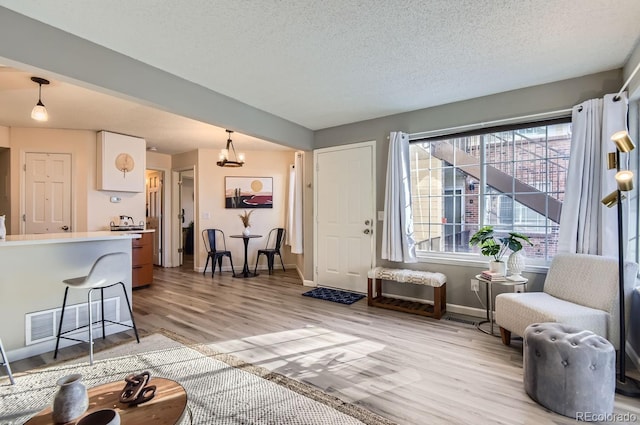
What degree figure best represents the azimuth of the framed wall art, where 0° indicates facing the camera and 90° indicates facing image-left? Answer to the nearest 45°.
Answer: approximately 0°

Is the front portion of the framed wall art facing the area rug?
yes

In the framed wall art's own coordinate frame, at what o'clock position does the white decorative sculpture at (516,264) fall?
The white decorative sculpture is roughly at 11 o'clock from the framed wall art.

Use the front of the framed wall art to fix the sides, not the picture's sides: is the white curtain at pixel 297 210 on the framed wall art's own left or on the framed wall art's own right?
on the framed wall art's own left

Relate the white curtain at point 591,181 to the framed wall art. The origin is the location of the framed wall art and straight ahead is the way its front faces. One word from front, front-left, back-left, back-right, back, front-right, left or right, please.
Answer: front-left

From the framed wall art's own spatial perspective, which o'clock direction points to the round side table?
The round side table is roughly at 11 o'clock from the framed wall art.

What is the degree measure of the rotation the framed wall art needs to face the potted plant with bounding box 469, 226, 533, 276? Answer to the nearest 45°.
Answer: approximately 45° to its left

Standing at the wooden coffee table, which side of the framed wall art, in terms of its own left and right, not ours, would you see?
front

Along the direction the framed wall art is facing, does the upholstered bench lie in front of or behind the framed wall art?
in front

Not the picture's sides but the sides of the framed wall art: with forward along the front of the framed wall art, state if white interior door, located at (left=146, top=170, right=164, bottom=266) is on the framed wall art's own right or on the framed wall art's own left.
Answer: on the framed wall art's own right

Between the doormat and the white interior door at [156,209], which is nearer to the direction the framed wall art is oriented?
the doormat

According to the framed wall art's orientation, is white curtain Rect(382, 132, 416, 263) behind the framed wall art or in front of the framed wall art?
in front
